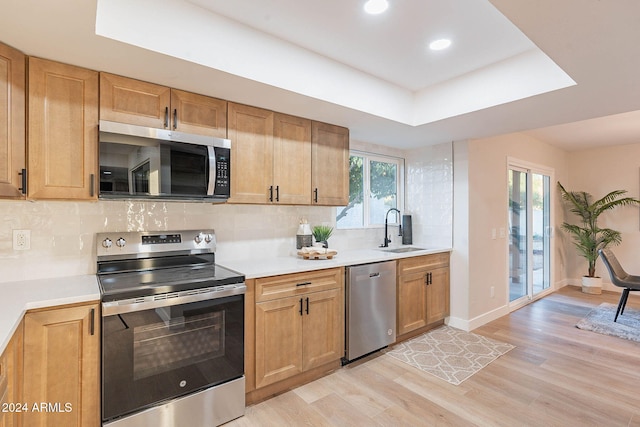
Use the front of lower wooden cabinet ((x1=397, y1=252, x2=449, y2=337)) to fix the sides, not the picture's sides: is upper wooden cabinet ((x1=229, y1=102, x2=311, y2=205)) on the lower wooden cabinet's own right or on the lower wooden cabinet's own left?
on the lower wooden cabinet's own right

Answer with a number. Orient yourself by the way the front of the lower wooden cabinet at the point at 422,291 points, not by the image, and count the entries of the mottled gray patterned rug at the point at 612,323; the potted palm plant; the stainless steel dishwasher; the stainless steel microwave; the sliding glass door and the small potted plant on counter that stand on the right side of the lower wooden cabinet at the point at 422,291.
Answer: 3

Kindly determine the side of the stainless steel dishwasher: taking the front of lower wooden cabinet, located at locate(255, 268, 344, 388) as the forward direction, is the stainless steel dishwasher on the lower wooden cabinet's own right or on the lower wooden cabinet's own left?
on the lower wooden cabinet's own left

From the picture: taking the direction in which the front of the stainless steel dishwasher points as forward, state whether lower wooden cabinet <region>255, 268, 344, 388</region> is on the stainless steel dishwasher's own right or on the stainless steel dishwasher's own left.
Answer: on the stainless steel dishwasher's own right

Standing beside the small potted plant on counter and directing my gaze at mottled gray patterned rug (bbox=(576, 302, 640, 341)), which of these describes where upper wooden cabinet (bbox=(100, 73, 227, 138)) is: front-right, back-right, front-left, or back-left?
back-right

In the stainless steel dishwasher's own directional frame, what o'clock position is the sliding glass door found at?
The sliding glass door is roughly at 9 o'clock from the stainless steel dishwasher.

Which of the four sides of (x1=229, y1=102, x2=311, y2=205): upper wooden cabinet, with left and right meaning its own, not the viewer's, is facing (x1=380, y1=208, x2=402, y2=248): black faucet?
left

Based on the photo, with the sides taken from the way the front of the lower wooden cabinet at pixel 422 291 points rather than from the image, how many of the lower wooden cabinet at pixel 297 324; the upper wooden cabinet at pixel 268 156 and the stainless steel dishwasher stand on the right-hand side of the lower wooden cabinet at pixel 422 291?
3
